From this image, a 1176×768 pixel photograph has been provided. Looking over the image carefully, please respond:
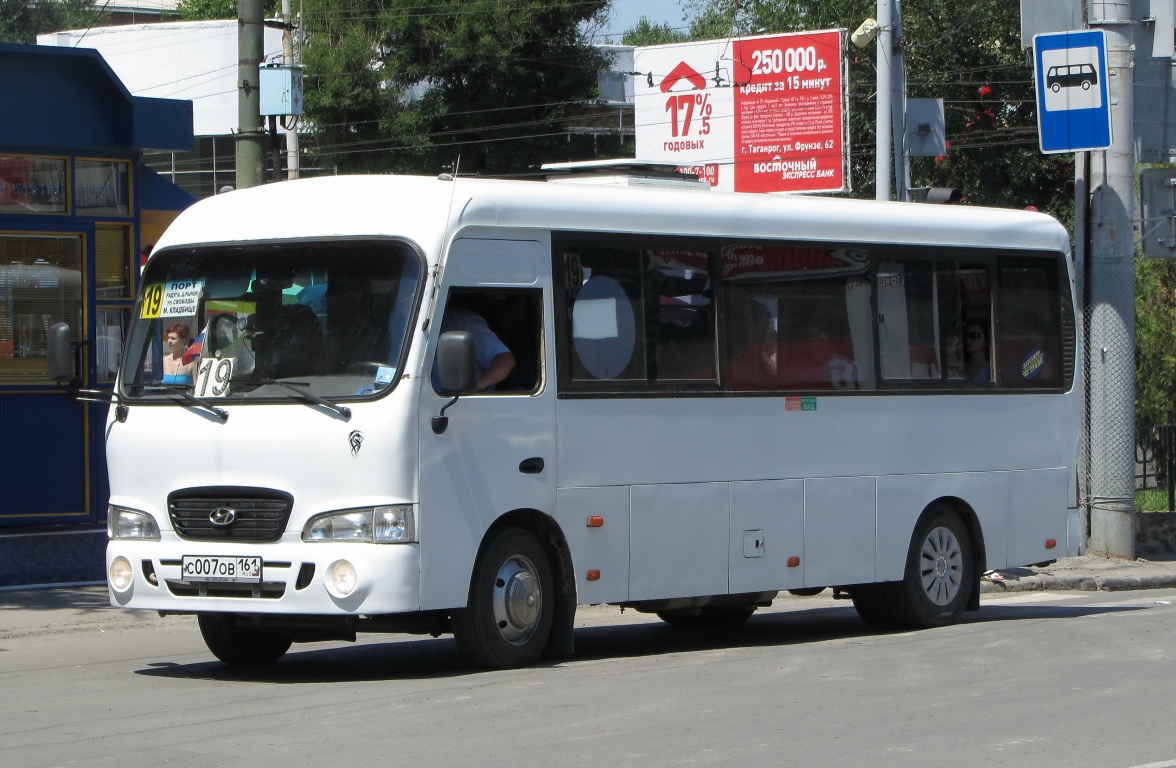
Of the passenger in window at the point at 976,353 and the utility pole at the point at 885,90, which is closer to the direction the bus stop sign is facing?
the passenger in window

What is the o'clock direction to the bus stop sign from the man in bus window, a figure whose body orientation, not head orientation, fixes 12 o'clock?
The bus stop sign is roughly at 6 o'clock from the man in bus window.

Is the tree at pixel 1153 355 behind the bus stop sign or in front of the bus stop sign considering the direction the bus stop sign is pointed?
behind

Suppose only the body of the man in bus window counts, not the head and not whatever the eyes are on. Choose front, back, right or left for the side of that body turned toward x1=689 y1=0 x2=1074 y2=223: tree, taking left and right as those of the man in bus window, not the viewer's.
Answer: back

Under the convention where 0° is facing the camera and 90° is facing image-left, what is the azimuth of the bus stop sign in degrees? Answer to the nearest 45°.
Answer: approximately 0°

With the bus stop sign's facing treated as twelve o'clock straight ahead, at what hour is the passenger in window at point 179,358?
The passenger in window is roughly at 1 o'clock from the bus stop sign.

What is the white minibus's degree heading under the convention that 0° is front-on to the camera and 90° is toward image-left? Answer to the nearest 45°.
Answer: approximately 45°
